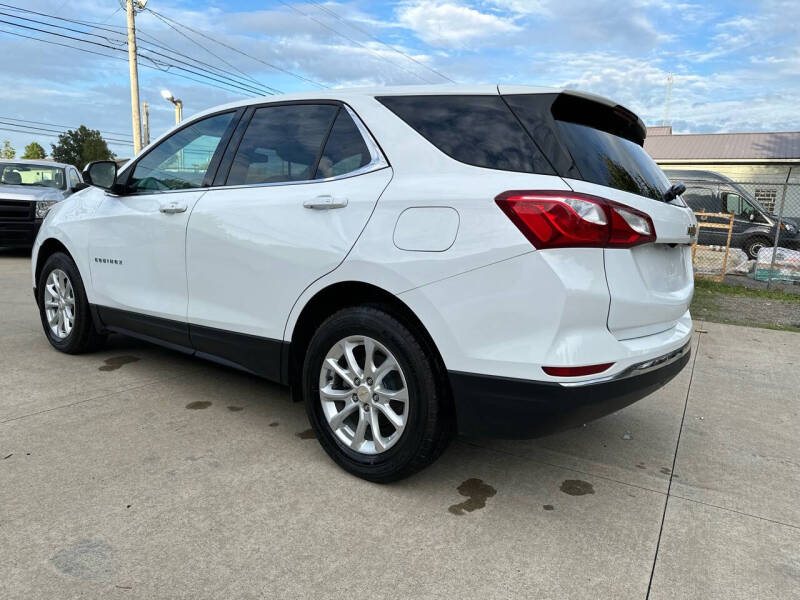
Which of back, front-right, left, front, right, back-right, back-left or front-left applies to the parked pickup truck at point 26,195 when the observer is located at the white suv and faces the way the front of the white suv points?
front

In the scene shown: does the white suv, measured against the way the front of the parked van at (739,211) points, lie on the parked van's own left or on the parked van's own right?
on the parked van's own right

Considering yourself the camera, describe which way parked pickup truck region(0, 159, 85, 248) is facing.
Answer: facing the viewer and to the left of the viewer

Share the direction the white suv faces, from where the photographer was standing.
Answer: facing away from the viewer and to the left of the viewer

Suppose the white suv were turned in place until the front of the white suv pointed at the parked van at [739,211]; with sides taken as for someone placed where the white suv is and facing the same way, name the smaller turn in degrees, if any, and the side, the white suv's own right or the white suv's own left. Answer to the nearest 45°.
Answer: approximately 90° to the white suv's own right

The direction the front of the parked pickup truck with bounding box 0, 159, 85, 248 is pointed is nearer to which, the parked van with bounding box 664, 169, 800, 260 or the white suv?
the white suv

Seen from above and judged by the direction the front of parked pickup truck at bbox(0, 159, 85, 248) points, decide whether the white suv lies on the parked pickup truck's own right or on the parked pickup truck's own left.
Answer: on the parked pickup truck's own left

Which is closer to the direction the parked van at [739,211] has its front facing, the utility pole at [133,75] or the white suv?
the white suv

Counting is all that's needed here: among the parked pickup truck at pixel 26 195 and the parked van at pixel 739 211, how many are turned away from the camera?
0

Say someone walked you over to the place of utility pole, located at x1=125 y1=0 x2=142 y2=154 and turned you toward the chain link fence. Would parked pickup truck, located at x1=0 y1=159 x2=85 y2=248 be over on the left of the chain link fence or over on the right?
right

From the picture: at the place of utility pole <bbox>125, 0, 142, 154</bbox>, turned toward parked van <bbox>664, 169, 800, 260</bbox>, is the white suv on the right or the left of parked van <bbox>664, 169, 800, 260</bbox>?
right

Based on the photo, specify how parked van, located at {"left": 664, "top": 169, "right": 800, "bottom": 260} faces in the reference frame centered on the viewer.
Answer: facing the viewer and to the right of the viewer
